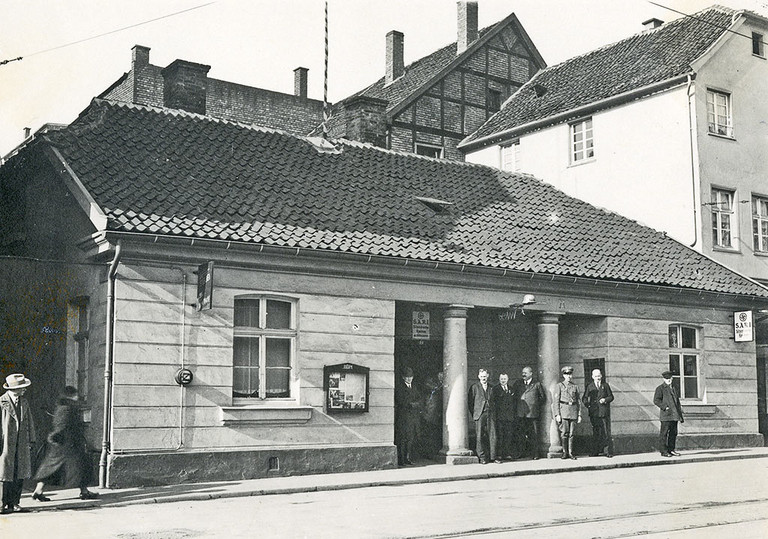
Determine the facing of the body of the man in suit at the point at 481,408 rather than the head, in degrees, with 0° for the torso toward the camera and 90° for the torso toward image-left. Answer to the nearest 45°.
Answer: approximately 0°

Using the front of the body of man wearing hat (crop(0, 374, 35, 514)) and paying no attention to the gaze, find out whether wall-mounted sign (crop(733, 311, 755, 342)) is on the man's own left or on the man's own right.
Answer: on the man's own left

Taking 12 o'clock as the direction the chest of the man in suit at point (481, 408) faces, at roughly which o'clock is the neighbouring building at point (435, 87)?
The neighbouring building is roughly at 6 o'clock from the man in suit.

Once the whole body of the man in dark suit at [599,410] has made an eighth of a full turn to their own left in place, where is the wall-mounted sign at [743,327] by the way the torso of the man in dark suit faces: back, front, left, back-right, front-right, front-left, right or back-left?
left

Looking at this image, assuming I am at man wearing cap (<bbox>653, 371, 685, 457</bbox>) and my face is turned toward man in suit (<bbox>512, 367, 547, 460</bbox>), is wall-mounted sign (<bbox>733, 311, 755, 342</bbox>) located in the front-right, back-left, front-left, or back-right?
back-right

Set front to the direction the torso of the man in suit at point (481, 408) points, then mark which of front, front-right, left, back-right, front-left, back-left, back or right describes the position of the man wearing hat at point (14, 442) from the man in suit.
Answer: front-right

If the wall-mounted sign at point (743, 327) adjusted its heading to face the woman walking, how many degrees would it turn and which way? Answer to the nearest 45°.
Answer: approximately 45° to its right

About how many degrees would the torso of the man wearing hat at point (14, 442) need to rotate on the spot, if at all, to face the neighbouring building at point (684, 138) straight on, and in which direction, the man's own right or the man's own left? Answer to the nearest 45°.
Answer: approximately 90° to the man's own left

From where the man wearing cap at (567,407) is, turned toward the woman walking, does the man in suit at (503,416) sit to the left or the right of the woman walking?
right
